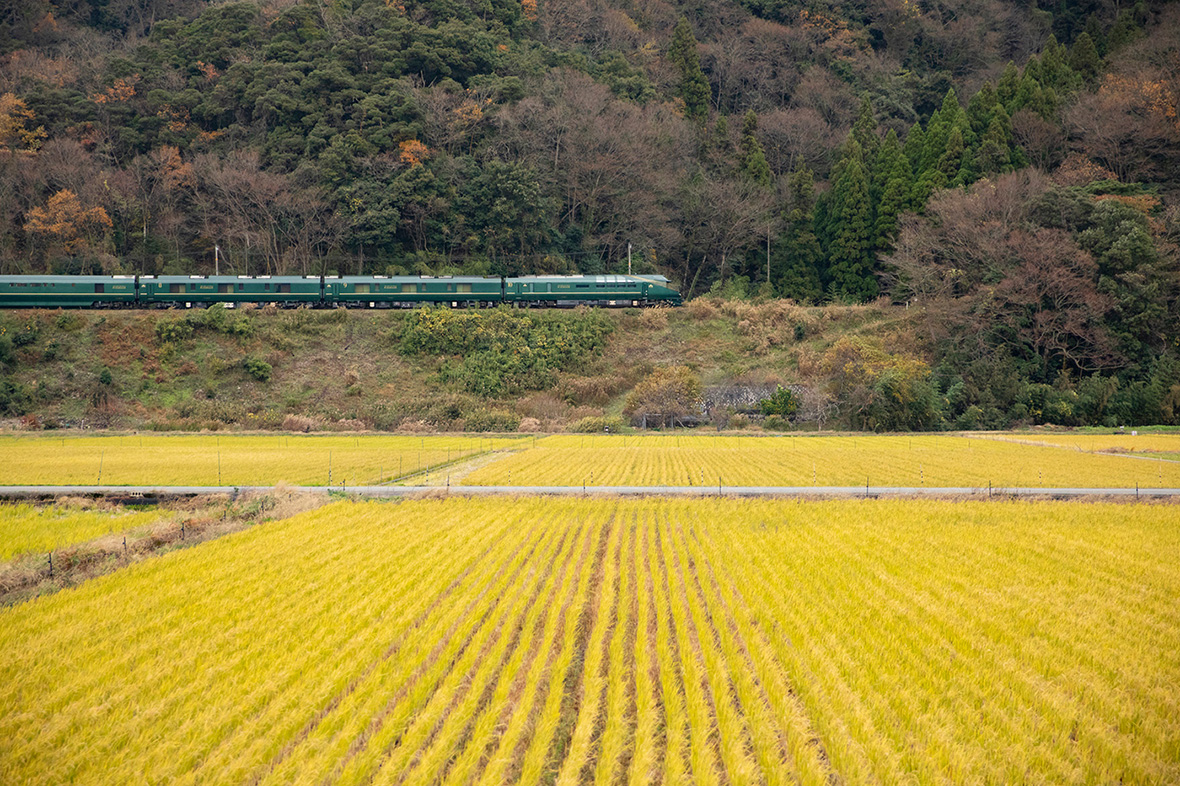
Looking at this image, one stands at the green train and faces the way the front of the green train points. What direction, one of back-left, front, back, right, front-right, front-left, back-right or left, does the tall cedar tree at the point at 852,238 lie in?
front

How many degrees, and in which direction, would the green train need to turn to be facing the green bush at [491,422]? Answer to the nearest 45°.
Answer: approximately 45° to its right

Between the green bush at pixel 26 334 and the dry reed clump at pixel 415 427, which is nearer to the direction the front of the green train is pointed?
the dry reed clump

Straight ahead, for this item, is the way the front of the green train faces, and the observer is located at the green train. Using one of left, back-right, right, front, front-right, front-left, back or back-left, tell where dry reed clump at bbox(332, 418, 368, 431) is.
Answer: right

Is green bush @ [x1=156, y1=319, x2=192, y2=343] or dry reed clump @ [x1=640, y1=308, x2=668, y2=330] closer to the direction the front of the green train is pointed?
the dry reed clump

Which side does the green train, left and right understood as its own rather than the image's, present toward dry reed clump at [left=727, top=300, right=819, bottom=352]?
front

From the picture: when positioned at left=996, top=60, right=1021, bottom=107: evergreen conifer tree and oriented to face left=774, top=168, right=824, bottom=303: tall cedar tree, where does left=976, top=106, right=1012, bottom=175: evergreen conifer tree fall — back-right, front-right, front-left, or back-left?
front-left

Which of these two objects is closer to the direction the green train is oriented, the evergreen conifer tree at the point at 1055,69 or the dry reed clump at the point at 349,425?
the evergreen conifer tree

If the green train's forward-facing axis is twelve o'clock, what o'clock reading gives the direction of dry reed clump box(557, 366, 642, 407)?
The dry reed clump is roughly at 1 o'clock from the green train.

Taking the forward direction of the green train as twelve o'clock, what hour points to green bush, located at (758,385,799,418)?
The green bush is roughly at 1 o'clock from the green train.

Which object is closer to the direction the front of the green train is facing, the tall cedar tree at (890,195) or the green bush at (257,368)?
the tall cedar tree

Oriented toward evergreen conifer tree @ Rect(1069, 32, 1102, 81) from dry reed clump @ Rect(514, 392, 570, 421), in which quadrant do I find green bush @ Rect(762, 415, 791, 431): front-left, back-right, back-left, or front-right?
front-right

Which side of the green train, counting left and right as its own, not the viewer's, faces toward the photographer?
right

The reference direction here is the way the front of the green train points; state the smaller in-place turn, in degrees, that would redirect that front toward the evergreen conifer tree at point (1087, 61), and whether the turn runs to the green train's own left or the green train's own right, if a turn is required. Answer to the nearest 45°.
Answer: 0° — it already faces it
